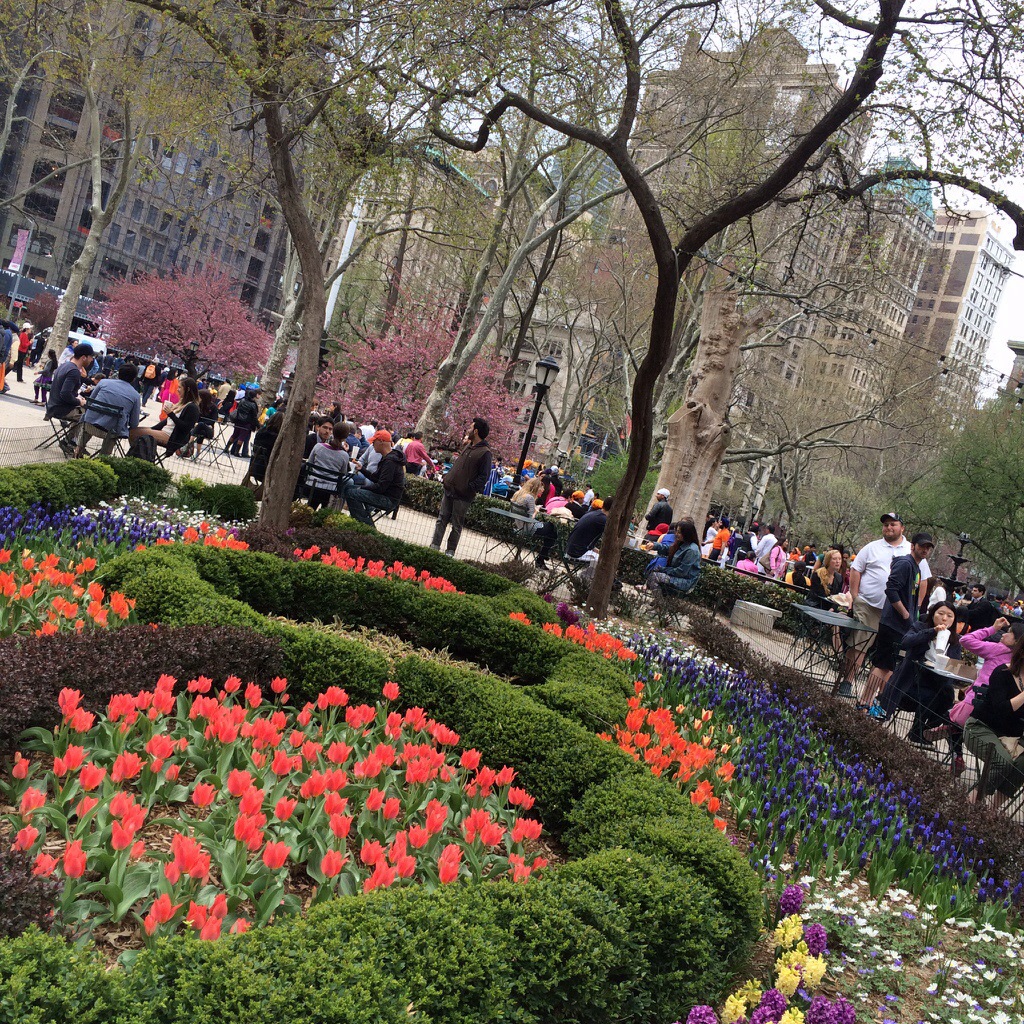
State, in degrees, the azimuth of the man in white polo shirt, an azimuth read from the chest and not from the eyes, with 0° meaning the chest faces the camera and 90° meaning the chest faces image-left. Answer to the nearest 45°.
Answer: approximately 0°

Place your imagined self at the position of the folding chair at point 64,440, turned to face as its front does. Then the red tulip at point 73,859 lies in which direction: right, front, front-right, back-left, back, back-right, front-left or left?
right

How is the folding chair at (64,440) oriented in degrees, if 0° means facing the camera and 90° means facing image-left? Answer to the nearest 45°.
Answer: approximately 270°

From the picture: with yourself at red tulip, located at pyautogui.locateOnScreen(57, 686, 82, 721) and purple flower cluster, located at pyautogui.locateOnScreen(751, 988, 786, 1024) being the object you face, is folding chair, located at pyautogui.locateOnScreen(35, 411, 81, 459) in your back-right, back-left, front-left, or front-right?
back-left

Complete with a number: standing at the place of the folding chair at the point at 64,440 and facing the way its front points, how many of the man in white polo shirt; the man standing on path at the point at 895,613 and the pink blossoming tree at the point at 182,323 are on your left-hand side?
1

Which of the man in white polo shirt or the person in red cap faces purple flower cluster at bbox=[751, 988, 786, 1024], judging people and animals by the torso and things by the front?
the man in white polo shirt

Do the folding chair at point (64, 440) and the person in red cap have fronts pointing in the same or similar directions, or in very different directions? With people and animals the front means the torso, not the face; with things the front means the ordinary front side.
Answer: very different directions
